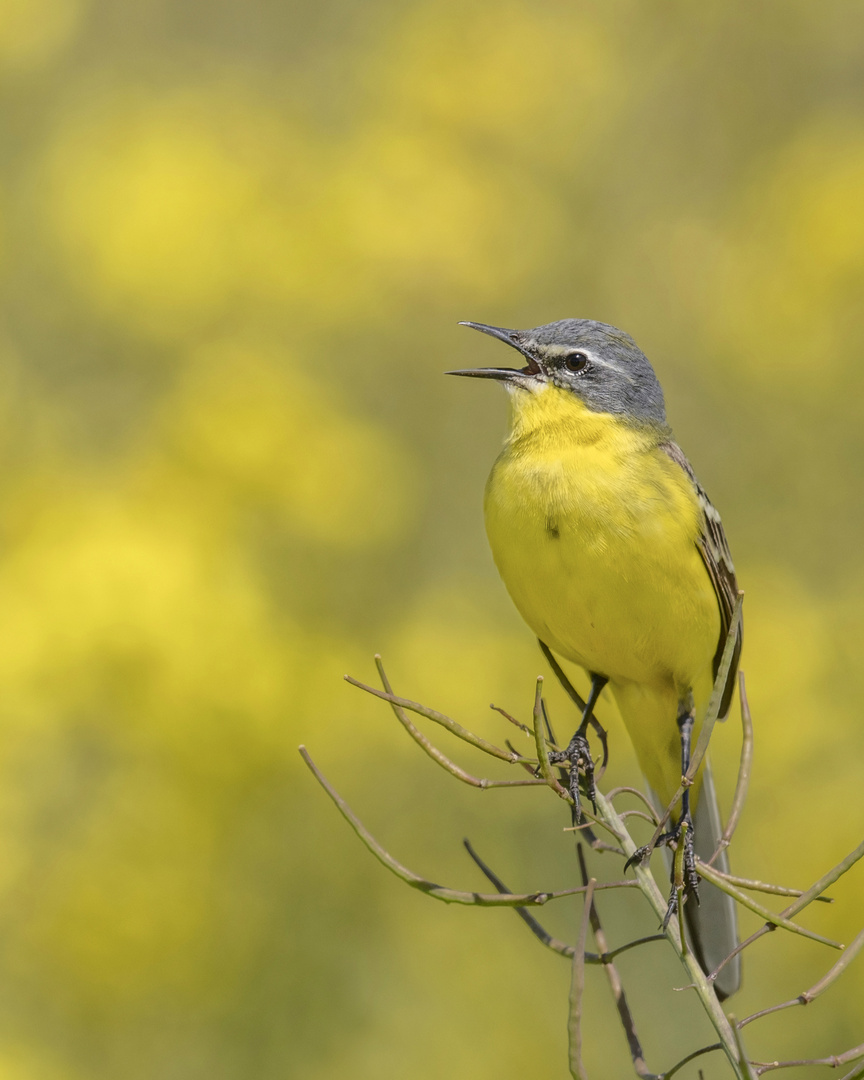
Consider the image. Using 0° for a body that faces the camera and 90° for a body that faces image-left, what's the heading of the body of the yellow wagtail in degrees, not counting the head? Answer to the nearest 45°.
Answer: approximately 45°
